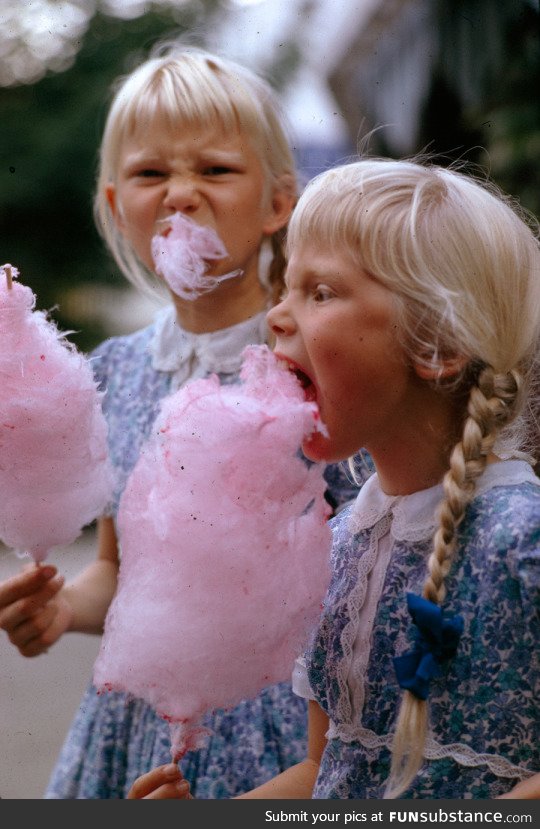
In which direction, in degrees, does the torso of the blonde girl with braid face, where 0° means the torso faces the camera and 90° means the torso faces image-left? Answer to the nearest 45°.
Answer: approximately 45°

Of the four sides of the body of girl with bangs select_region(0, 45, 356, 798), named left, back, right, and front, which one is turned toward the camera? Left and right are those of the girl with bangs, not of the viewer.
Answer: front

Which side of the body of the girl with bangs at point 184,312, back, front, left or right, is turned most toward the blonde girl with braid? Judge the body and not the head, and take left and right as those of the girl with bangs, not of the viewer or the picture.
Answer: front

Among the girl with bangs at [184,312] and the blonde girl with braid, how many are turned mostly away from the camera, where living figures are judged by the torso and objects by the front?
0

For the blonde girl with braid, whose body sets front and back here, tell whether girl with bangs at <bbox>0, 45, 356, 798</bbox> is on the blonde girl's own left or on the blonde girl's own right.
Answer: on the blonde girl's own right

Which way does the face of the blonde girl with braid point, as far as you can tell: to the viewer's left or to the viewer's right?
to the viewer's left
